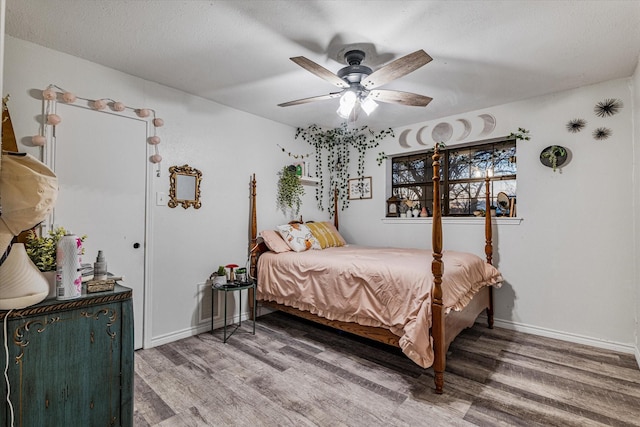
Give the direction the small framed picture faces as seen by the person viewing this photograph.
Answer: facing the viewer and to the left of the viewer

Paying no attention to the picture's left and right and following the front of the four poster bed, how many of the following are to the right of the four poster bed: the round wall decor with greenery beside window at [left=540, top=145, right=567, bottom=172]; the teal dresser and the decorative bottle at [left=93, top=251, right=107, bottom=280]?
2

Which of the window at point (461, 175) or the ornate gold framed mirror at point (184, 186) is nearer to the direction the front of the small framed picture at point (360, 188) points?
the ornate gold framed mirror

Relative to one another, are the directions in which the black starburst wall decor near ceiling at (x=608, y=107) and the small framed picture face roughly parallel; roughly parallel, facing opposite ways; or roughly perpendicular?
roughly parallel

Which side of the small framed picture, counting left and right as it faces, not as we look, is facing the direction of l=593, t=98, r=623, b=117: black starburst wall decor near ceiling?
left

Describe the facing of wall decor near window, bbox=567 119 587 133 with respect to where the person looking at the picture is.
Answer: facing the viewer

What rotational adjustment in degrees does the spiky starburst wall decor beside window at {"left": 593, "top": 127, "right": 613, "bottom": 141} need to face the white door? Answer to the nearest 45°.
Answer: approximately 45° to its right

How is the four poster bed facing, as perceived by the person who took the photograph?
facing the viewer and to the right of the viewer

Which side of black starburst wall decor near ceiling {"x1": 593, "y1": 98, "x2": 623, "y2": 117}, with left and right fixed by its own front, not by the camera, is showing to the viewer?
front

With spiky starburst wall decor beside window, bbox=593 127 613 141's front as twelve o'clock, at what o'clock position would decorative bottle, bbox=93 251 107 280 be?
The decorative bottle is roughly at 1 o'clock from the spiky starburst wall decor beside window.

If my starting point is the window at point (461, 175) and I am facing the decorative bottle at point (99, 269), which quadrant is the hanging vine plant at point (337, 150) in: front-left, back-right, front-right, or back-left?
front-right
